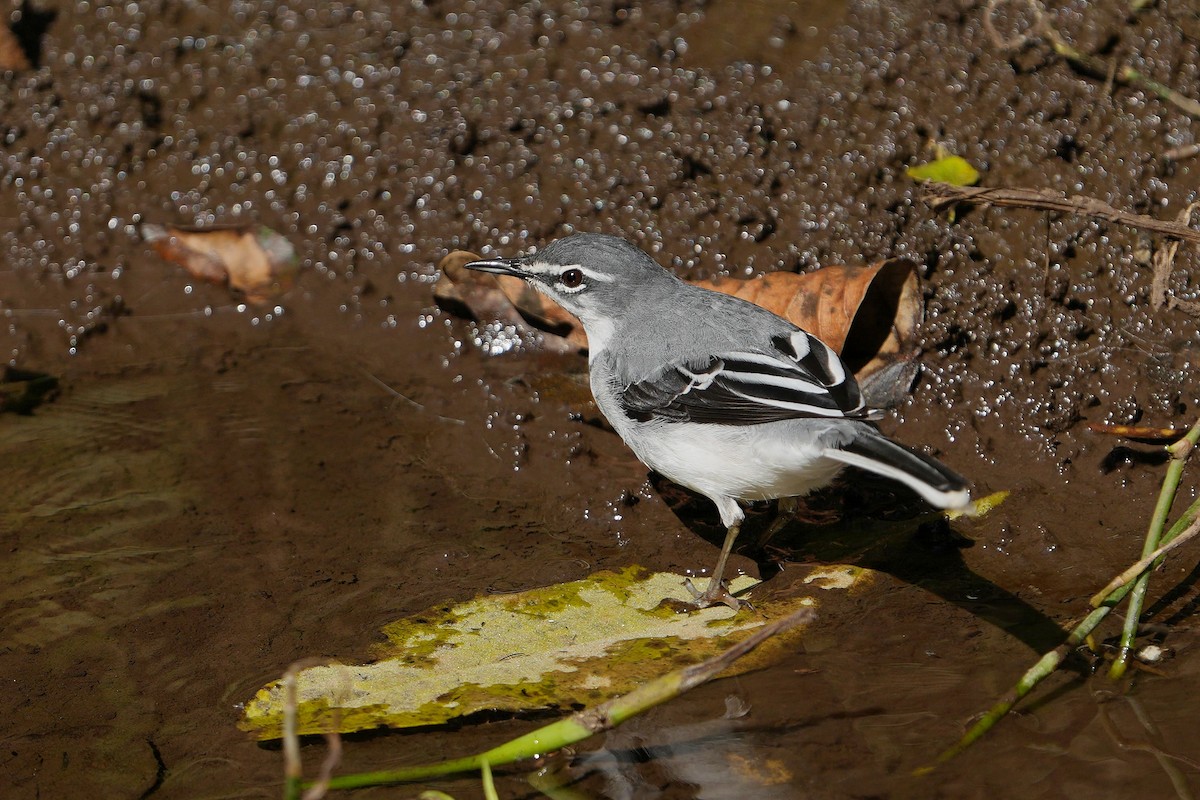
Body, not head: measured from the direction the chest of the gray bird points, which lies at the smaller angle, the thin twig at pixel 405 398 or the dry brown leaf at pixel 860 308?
the thin twig

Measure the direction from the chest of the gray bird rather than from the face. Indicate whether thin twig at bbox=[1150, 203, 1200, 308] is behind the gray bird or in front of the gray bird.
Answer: behind

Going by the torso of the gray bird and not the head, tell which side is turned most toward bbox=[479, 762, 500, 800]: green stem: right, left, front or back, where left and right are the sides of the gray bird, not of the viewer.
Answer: left

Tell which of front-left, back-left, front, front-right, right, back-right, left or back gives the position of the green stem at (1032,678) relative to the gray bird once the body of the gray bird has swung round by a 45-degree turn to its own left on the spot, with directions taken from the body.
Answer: left

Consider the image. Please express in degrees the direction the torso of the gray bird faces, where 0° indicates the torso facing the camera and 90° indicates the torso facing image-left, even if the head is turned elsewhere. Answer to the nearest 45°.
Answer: approximately 90°

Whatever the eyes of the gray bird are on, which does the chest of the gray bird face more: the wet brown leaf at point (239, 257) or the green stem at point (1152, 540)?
the wet brown leaf

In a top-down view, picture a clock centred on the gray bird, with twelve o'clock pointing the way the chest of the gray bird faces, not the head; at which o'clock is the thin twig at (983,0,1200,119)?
The thin twig is roughly at 4 o'clock from the gray bird.

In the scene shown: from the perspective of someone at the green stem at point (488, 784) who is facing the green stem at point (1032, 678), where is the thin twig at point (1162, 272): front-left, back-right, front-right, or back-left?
front-left

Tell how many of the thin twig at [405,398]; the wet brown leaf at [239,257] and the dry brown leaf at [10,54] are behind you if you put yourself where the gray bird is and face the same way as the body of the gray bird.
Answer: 0

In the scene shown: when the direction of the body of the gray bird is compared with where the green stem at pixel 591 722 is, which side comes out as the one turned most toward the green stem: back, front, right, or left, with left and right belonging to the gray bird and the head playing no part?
left

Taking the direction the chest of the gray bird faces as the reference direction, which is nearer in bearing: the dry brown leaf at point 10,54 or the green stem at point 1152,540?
the dry brown leaf

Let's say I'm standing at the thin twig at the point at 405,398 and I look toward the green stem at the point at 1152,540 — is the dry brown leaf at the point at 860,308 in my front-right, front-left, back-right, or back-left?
front-left

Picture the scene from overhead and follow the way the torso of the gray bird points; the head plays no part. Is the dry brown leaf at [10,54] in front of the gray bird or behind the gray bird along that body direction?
in front
